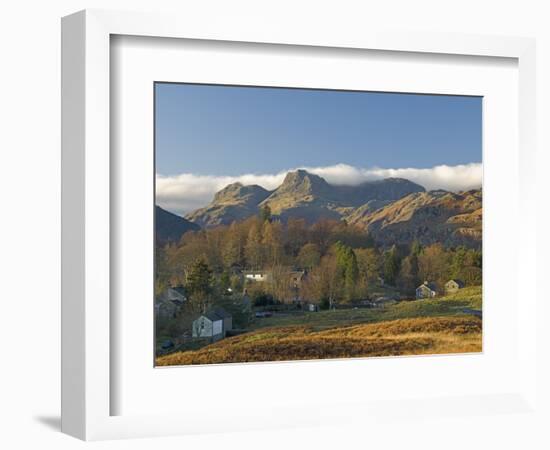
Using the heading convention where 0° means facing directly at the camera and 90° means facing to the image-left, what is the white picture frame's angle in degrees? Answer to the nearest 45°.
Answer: approximately 315°
